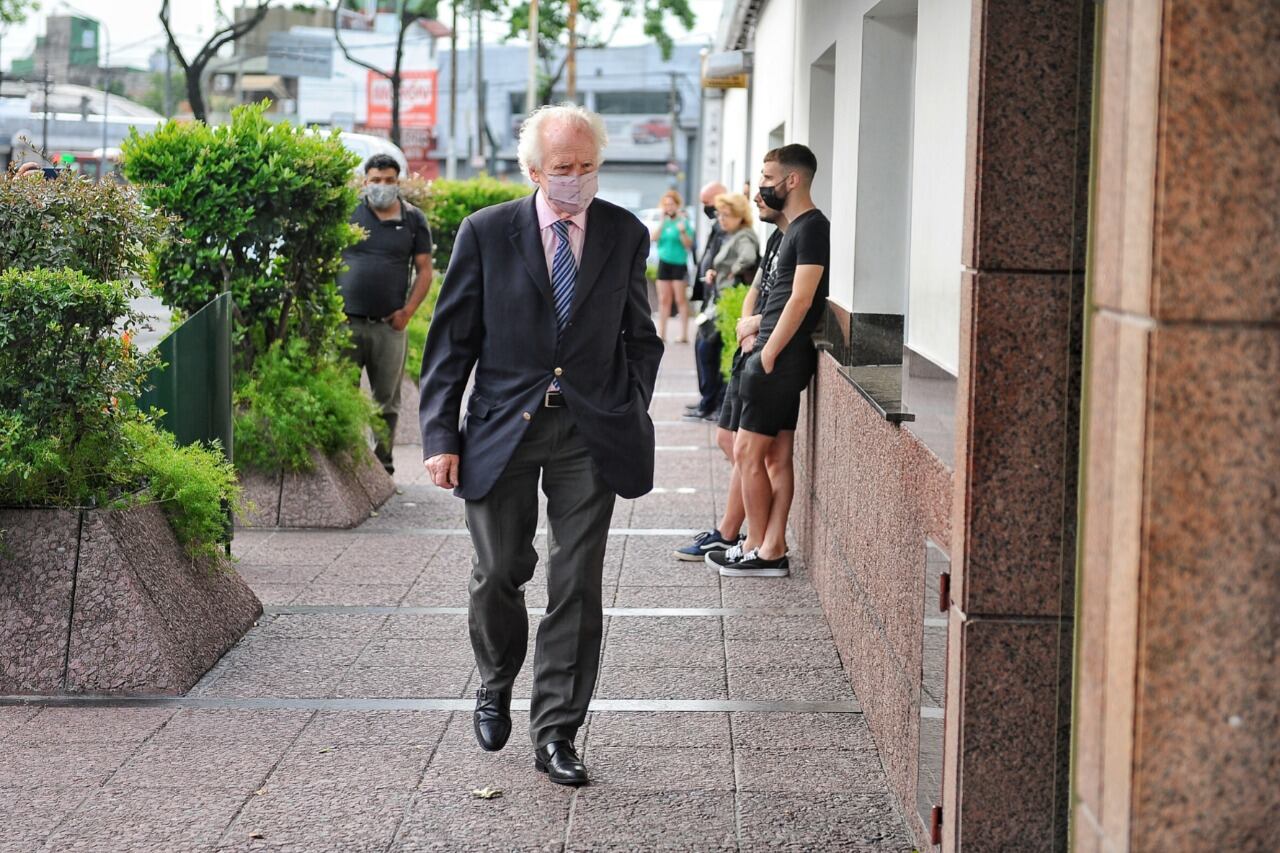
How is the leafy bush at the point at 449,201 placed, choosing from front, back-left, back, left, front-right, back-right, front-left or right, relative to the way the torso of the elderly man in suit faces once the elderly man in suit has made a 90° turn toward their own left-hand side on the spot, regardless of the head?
left

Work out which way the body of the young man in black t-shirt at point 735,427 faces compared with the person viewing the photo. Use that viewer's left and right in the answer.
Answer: facing to the left of the viewer

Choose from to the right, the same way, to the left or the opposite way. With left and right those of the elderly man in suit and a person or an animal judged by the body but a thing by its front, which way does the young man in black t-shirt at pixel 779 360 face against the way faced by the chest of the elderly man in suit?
to the right

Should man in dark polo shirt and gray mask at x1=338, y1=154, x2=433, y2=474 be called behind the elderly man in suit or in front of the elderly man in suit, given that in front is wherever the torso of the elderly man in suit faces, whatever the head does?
behind

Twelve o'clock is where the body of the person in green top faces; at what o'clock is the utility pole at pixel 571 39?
The utility pole is roughly at 6 o'clock from the person in green top.

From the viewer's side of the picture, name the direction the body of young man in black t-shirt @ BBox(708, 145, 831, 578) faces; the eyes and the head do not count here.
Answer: to the viewer's left

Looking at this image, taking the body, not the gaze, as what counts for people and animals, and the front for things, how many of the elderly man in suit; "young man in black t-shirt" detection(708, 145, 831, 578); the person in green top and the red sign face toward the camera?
3

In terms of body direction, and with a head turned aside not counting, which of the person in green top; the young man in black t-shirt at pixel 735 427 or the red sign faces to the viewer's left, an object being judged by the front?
the young man in black t-shirt
